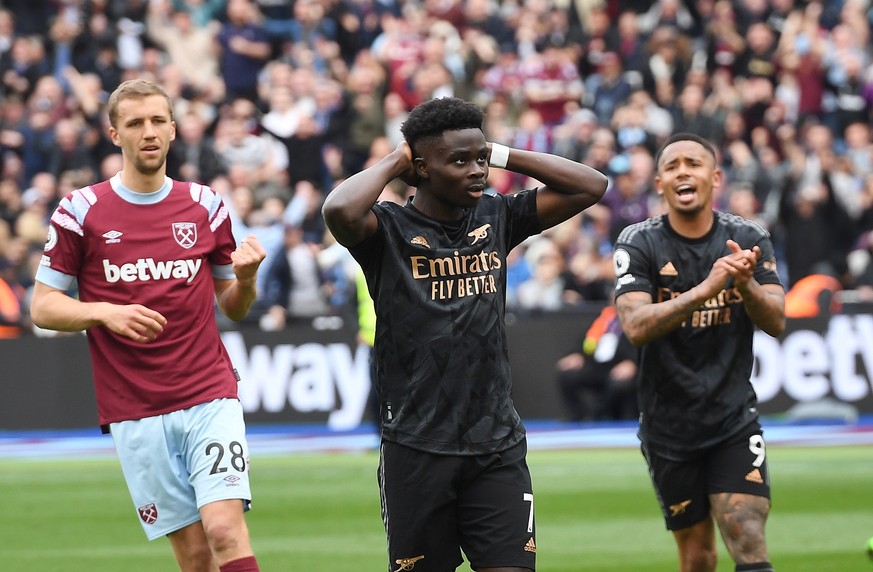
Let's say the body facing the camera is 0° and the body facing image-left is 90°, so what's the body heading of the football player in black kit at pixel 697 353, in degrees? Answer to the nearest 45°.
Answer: approximately 0°

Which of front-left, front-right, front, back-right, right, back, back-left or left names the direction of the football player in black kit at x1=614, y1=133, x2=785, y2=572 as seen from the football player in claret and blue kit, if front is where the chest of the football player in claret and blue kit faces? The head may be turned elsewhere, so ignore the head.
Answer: left

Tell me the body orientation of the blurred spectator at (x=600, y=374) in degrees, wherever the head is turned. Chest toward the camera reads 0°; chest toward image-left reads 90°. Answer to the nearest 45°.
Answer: approximately 0°
